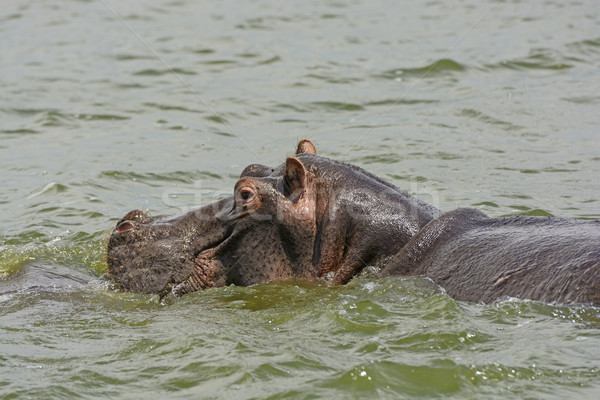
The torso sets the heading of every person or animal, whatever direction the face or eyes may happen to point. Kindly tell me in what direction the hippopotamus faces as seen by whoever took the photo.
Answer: facing to the left of the viewer
